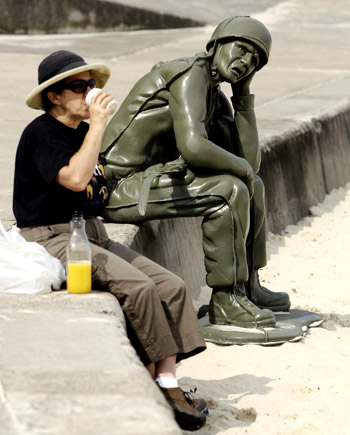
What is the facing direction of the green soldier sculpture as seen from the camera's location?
facing to the right of the viewer

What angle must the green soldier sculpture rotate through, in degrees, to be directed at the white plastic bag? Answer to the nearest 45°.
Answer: approximately 135° to its right

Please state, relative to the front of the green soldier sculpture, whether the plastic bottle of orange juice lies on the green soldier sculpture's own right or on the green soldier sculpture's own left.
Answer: on the green soldier sculpture's own right
